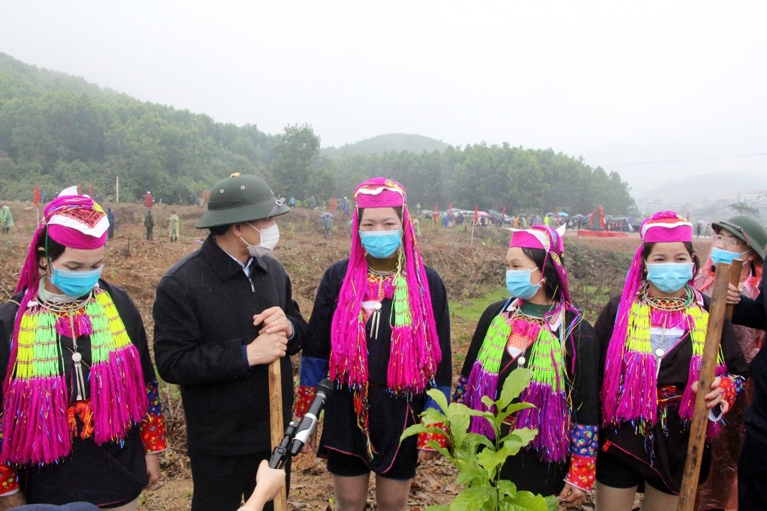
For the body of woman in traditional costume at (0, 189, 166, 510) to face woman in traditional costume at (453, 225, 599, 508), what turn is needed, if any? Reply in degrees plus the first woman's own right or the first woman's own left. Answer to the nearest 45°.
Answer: approximately 90° to the first woman's own left

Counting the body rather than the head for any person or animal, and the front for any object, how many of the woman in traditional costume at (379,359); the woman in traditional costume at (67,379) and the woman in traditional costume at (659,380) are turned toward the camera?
3

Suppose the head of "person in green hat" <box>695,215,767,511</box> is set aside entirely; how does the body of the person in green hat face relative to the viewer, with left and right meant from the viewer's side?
facing the viewer and to the left of the viewer

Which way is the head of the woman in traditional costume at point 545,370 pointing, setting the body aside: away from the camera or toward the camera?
toward the camera

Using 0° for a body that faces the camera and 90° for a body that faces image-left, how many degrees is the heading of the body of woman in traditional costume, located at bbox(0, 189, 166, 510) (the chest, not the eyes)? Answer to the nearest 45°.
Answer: approximately 0°

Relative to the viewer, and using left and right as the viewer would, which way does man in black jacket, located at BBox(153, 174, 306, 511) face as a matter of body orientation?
facing the viewer and to the right of the viewer

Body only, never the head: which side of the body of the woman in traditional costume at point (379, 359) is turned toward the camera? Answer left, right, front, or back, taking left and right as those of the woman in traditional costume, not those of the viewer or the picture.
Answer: front

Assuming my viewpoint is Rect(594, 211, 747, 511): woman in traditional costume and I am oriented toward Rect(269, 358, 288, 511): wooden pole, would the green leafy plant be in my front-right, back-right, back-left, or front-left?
front-left

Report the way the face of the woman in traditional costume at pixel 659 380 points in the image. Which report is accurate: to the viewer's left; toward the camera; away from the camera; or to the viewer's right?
toward the camera

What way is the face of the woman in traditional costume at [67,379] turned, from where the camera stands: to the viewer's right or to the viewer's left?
to the viewer's right

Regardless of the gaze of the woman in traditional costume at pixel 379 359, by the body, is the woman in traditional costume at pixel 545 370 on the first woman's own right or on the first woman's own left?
on the first woman's own left
